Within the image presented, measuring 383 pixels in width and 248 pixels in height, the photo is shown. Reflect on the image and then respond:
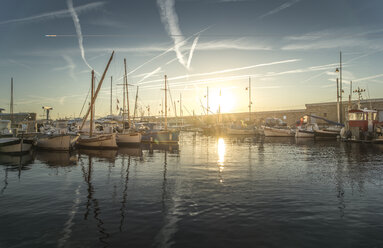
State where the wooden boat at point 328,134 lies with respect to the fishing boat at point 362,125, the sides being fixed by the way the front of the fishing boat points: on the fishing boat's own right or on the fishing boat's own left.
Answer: on the fishing boat's own right

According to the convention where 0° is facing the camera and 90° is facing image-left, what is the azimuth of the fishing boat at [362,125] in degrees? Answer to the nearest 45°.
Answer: approximately 45°

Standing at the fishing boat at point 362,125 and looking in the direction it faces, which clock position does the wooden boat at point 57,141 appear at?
The wooden boat is roughly at 12 o'clock from the fishing boat.

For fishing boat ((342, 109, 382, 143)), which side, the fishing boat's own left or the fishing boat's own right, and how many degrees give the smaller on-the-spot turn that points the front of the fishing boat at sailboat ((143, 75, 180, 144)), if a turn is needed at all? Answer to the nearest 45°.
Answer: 0° — it already faces it

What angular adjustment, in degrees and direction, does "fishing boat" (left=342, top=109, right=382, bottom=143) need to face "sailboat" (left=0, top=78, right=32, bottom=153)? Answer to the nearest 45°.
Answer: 0° — it already faces it
